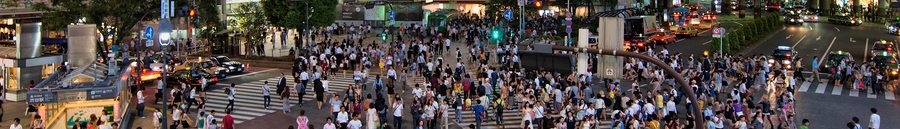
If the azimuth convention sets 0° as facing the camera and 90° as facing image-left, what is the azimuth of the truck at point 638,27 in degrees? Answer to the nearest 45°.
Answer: approximately 225°

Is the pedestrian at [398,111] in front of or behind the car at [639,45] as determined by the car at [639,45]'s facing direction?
behind

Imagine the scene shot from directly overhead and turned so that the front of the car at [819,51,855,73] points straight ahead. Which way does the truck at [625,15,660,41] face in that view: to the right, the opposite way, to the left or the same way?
the opposite way

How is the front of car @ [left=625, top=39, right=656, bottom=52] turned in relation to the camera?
facing away from the viewer and to the right of the viewer

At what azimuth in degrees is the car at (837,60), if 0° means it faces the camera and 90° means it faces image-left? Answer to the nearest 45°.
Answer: approximately 45°
